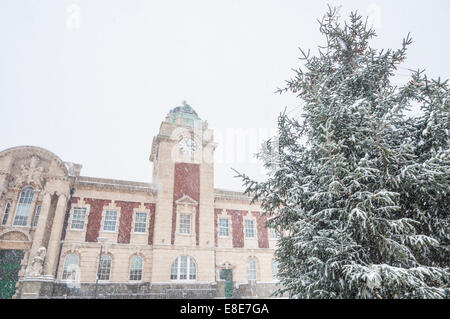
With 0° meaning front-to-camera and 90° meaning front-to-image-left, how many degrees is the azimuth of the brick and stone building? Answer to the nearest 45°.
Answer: approximately 0°

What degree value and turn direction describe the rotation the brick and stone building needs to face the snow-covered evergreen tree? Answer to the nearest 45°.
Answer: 0° — it already faces it
